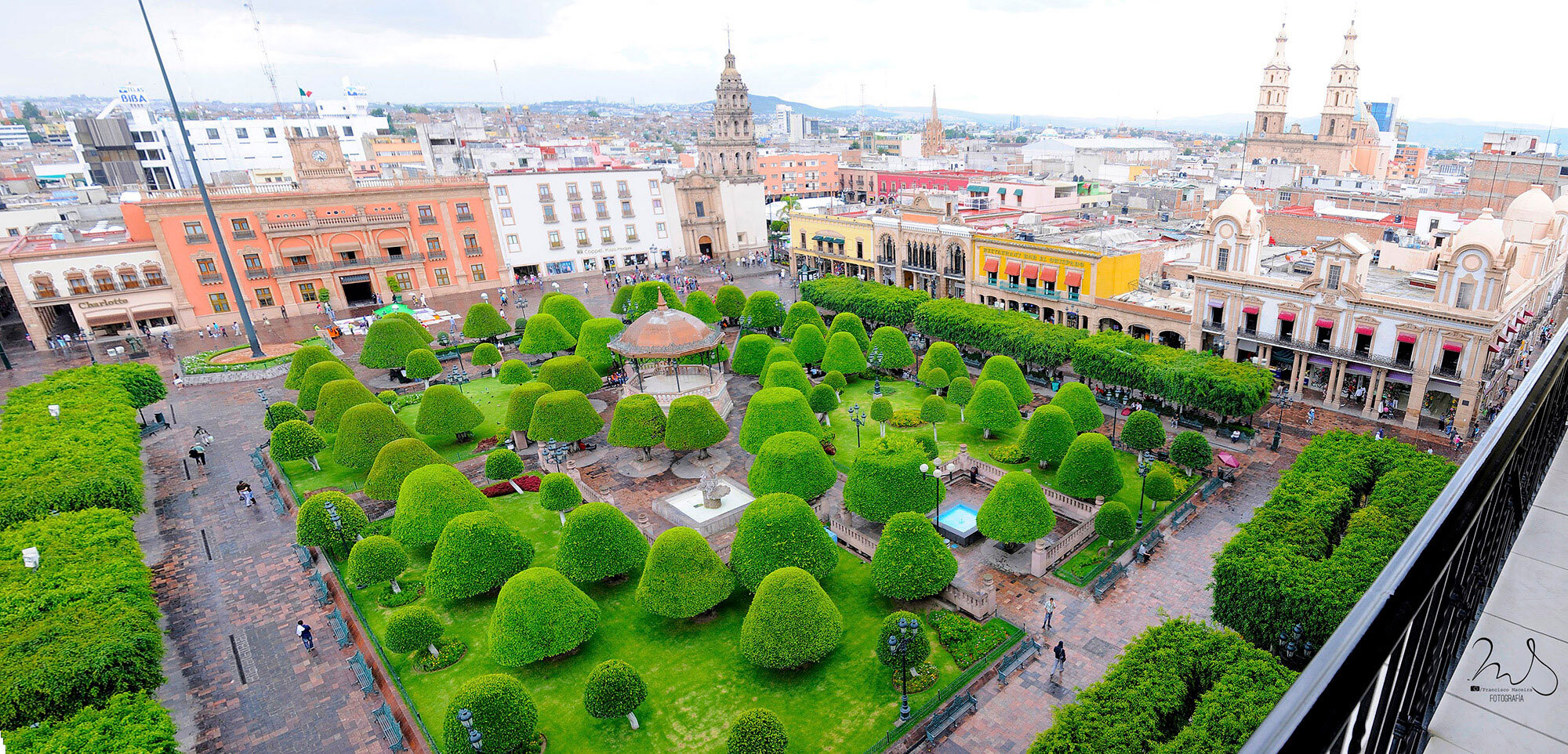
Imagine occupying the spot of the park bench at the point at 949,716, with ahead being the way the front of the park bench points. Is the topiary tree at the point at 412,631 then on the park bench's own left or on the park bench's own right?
on the park bench's own right

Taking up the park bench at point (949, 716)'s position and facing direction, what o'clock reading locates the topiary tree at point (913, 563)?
The topiary tree is roughly at 7 o'clock from the park bench.

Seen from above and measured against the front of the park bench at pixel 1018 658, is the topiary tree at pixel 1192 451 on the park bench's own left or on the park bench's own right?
on the park bench's own left

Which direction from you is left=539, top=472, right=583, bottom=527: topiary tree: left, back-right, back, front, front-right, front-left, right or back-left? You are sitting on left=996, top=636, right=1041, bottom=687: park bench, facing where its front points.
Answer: back-right

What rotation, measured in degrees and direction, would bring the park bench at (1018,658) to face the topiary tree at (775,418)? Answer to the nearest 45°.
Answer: approximately 180°

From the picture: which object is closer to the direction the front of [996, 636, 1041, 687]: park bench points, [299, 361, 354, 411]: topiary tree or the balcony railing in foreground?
the balcony railing in foreground

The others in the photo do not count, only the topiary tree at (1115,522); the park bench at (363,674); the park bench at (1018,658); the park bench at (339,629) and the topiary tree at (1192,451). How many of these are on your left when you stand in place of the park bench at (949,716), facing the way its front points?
3

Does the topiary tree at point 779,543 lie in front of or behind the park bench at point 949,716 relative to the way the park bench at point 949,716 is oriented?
behind

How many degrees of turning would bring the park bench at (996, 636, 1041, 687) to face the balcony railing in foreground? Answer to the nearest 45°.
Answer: approximately 45° to its right

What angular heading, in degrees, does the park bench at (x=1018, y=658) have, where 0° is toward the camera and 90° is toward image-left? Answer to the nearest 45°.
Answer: approximately 315°

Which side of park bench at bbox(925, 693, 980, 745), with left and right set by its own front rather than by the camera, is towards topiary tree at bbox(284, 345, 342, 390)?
back

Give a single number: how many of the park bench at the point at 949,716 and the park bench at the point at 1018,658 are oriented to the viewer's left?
0

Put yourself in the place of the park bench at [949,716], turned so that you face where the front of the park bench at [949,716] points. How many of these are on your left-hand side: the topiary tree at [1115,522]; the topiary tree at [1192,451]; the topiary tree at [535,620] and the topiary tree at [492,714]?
2

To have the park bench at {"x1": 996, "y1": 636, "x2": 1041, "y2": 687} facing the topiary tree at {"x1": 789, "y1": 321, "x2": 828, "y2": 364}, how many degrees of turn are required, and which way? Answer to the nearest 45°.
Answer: approximately 180°

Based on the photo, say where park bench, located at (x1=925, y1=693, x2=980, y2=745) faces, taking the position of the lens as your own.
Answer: facing the viewer and to the right of the viewer
